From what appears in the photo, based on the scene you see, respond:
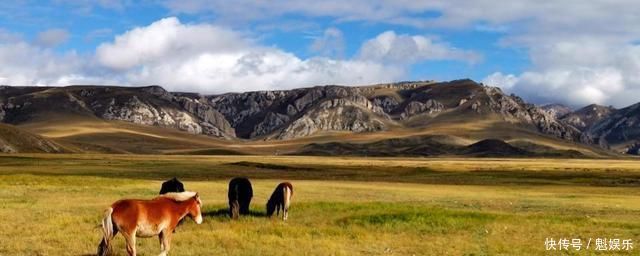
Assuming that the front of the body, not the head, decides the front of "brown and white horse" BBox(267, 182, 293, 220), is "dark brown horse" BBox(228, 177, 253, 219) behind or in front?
in front

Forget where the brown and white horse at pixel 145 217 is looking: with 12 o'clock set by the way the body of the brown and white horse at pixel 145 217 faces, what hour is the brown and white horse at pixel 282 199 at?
the brown and white horse at pixel 282 199 is roughly at 10 o'clock from the brown and white horse at pixel 145 217.

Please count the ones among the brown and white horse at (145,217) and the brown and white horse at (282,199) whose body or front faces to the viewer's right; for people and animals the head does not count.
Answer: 1

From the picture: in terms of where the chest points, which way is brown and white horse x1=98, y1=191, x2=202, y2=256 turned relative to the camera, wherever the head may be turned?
to the viewer's right
